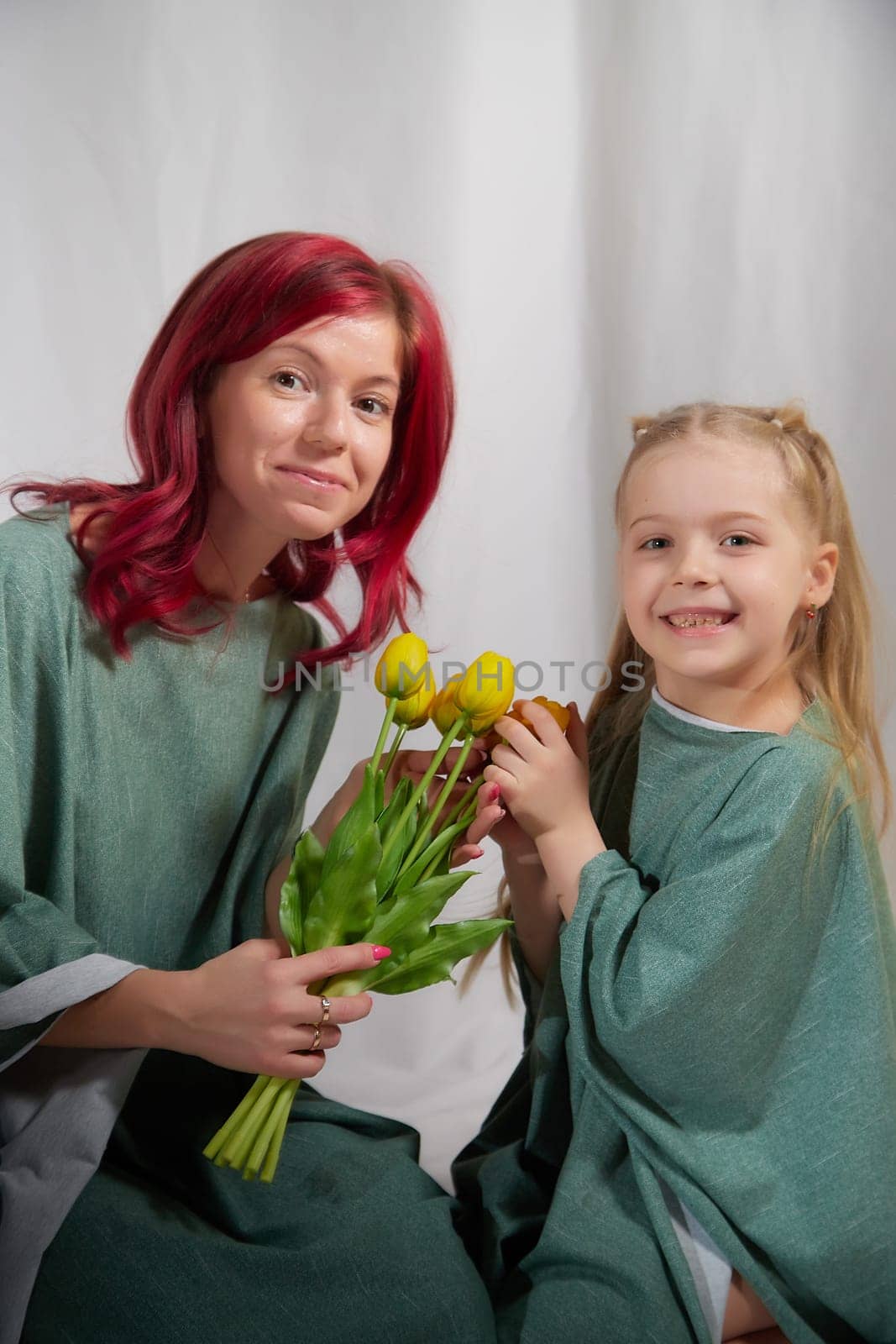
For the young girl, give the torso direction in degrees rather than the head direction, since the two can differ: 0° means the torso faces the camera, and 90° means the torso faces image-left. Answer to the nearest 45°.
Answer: approximately 45°

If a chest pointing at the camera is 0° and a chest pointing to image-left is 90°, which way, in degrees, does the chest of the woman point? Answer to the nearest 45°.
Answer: approximately 315°

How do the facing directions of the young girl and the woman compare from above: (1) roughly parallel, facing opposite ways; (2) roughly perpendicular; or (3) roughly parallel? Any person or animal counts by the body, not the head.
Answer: roughly perpendicular

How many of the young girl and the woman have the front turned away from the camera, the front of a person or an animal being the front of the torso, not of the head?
0
